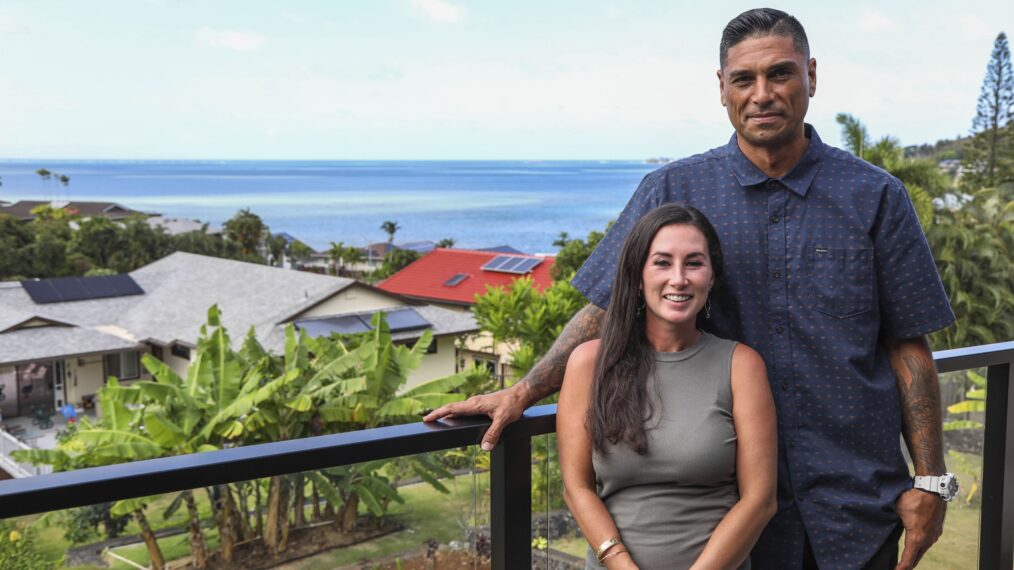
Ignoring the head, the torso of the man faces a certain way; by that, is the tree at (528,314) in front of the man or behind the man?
behind

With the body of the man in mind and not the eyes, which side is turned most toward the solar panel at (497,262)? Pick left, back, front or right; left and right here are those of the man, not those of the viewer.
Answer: back

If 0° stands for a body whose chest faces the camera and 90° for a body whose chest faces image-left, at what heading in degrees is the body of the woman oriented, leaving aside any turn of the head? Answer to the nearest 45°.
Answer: approximately 0°

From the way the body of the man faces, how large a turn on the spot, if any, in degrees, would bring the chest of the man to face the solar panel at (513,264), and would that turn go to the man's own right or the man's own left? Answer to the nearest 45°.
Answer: approximately 180°

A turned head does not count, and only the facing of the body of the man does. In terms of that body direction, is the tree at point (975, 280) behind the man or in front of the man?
behind

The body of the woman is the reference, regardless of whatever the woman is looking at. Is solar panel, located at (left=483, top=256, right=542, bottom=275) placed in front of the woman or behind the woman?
behind

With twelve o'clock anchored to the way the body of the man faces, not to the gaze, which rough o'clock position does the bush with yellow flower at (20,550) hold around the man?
The bush with yellow flower is roughly at 3 o'clock from the man.

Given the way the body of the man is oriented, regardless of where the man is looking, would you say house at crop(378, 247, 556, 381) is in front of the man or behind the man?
behind

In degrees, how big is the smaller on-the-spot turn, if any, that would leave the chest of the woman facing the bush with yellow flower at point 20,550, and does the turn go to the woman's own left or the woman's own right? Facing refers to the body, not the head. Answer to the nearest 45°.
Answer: approximately 90° to the woman's own right

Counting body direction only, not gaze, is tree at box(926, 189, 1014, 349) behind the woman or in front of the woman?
behind
